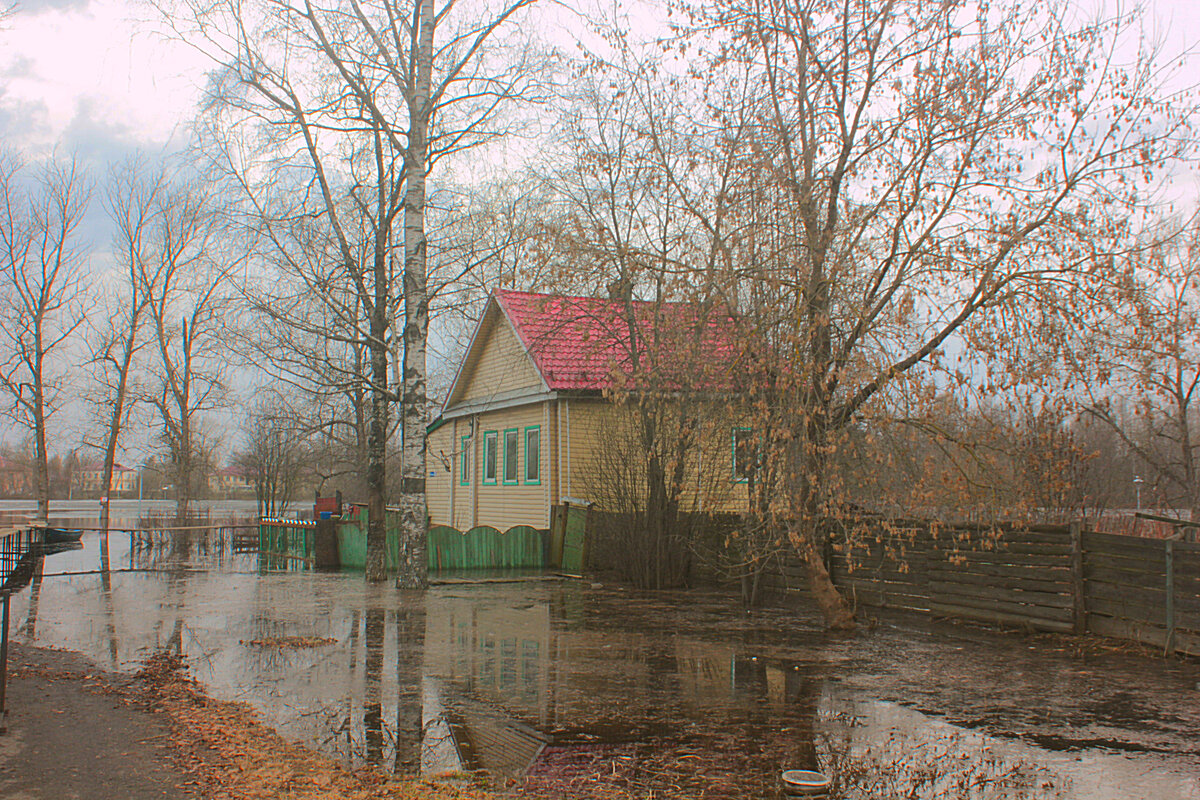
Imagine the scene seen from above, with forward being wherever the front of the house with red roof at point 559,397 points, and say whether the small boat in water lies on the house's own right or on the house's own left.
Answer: on the house's own right

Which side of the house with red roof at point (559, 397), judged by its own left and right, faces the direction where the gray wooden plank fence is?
left

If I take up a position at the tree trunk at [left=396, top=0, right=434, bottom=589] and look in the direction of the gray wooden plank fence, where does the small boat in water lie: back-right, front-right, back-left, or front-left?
back-left

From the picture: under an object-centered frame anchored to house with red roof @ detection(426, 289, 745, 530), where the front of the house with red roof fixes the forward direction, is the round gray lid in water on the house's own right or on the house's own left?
on the house's own left

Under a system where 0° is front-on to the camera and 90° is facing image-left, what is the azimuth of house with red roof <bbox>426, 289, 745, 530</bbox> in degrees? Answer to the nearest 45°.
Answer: approximately 45°
